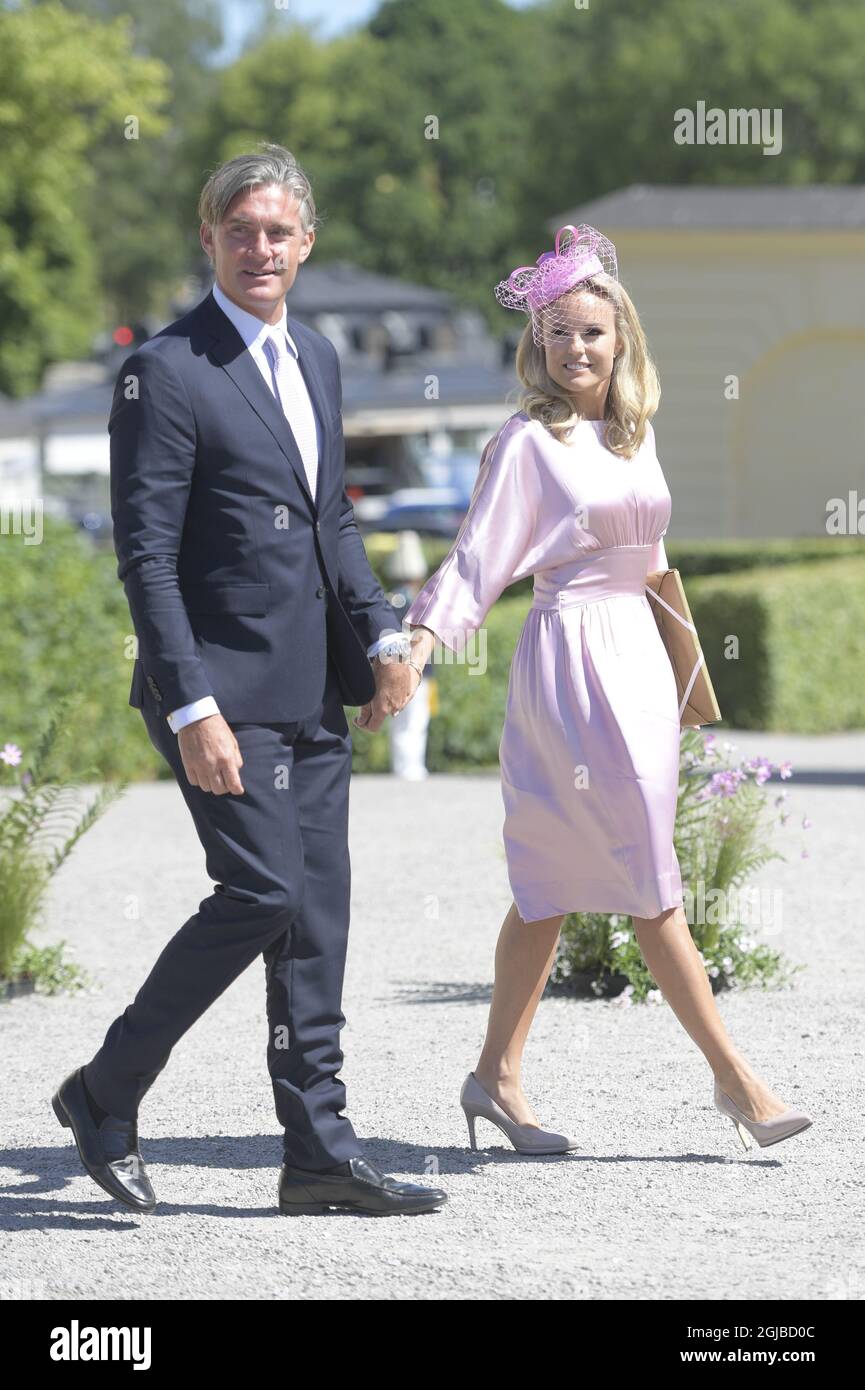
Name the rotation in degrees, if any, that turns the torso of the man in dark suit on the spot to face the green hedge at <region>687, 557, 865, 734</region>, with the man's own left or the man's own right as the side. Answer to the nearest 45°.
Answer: approximately 135° to the man's own left

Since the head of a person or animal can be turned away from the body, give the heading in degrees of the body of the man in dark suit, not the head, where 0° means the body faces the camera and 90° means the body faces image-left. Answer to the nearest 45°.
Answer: approximately 315°

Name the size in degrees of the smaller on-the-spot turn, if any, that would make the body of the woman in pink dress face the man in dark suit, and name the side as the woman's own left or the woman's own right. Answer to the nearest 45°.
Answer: approximately 90° to the woman's own right

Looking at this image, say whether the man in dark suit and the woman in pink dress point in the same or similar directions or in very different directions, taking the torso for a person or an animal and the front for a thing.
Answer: same or similar directions

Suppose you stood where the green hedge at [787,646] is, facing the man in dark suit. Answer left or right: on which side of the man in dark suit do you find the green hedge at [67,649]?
right

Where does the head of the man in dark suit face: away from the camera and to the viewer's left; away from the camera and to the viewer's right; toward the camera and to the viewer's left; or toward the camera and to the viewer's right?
toward the camera and to the viewer's right

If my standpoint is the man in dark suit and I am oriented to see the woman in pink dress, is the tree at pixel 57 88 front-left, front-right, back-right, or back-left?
front-left
